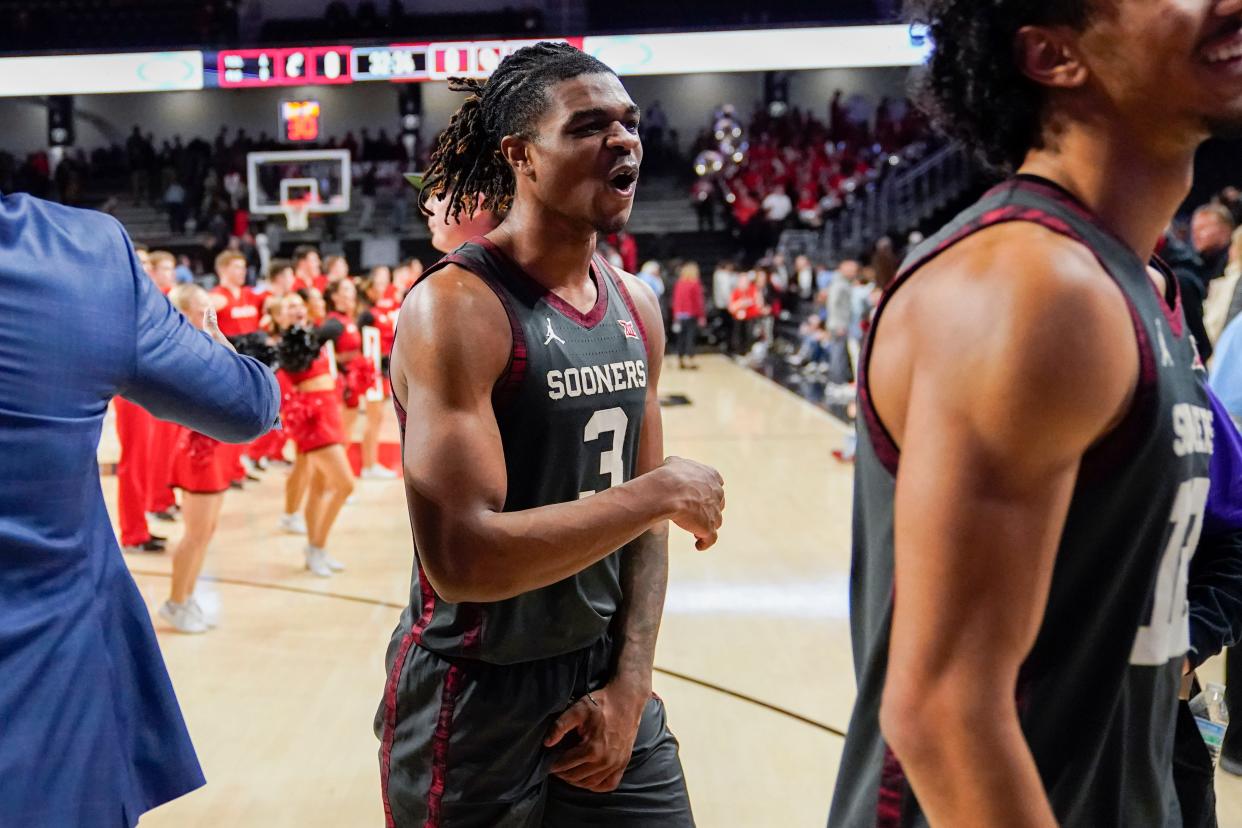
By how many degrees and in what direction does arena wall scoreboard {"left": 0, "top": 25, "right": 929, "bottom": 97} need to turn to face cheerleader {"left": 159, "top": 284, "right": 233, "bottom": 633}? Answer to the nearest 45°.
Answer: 0° — it already faces them

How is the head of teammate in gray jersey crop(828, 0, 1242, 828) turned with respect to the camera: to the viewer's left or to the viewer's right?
to the viewer's right

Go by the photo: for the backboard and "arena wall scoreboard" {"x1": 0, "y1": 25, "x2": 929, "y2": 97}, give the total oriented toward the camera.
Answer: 2

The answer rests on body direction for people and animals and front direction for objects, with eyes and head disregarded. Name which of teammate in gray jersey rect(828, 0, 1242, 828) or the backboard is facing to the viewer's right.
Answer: the teammate in gray jersey

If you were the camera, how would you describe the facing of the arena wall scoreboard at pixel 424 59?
facing the viewer

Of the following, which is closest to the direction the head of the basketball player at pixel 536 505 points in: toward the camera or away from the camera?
toward the camera

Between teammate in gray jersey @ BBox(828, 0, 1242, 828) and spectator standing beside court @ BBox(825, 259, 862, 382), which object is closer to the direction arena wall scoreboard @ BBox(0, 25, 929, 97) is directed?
the teammate in gray jersey

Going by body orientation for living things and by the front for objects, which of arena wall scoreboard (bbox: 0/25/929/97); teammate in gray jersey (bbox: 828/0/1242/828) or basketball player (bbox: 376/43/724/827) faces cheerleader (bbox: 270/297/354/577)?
the arena wall scoreboard

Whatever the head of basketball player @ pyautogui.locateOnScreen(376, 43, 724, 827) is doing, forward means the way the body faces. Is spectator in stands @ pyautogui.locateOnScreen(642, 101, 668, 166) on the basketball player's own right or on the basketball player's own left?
on the basketball player's own left

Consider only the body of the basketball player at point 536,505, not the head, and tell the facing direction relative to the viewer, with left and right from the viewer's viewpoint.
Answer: facing the viewer and to the right of the viewer

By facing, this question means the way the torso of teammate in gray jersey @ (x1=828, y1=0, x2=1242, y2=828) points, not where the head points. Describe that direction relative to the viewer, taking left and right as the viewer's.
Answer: facing to the right of the viewer

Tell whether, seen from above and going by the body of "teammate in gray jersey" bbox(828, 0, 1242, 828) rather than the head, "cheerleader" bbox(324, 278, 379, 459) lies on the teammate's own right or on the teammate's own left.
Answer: on the teammate's own left

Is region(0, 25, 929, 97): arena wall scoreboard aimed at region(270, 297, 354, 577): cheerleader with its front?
yes

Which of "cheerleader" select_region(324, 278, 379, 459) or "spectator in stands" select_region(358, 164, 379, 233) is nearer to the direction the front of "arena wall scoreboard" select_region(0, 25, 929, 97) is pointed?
the cheerleader

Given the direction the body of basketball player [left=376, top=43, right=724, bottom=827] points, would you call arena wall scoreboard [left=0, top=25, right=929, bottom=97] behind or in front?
behind

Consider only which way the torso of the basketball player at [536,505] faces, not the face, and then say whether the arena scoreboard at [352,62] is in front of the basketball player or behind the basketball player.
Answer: behind
